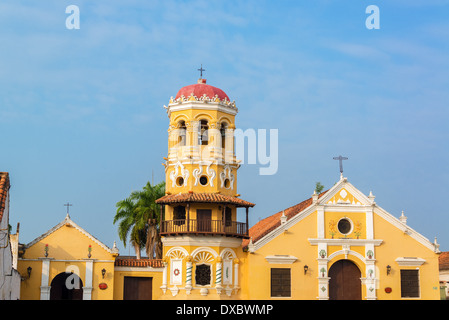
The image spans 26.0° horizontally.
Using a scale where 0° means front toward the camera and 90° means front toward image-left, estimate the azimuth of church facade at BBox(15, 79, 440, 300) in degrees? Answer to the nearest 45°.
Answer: approximately 0°
